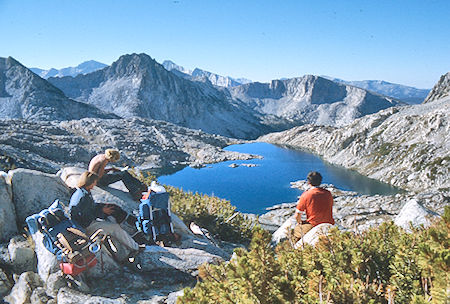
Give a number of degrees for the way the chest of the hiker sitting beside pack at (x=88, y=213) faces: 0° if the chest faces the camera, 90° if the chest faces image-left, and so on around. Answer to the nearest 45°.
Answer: approximately 270°

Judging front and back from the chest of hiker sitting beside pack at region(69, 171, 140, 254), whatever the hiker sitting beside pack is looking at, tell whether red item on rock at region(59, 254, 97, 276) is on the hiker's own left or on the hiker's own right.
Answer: on the hiker's own right

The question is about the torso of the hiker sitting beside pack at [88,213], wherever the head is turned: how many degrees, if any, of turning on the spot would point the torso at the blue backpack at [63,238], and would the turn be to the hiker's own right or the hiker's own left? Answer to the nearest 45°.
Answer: approximately 135° to the hiker's own right

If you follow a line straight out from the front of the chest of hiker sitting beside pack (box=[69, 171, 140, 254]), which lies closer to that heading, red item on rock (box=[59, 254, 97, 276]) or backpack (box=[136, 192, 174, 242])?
the backpack

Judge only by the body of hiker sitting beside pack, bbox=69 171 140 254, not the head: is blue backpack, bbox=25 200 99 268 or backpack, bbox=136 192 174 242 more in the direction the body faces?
the backpack

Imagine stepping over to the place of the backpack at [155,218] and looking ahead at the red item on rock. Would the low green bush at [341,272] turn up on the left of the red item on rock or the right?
left

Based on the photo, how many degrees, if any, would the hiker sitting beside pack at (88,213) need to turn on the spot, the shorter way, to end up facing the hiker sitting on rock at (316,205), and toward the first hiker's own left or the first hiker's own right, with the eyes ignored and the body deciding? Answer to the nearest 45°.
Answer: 0° — they already face them

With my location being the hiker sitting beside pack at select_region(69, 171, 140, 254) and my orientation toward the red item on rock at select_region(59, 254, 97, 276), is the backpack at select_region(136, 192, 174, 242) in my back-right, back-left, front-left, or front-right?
back-left

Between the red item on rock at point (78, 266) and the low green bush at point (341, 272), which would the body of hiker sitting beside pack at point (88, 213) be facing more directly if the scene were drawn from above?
the low green bush
